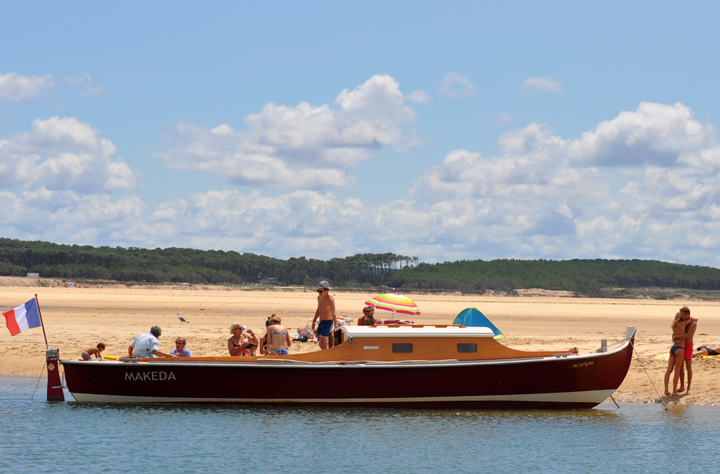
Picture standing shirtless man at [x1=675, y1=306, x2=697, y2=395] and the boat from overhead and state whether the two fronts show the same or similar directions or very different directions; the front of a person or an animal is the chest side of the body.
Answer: very different directions

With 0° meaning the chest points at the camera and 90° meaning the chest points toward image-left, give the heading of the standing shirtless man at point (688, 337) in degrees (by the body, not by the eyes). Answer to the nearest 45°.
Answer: approximately 90°

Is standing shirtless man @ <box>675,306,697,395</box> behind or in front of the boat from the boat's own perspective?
in front

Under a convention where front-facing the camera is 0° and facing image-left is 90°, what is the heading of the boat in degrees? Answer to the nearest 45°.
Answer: approximately 270°

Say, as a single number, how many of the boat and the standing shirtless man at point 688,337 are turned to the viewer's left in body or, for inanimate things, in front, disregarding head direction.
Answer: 1

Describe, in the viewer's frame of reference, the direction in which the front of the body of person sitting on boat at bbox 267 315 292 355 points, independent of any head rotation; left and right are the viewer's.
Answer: facing away from the viewer

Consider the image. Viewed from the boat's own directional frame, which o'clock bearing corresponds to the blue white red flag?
The blue white red flag is roughly at 6 o'clock from the boat.

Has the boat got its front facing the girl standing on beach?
yes

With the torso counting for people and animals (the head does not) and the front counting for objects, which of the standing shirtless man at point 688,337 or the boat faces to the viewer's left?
the standing shirtless man

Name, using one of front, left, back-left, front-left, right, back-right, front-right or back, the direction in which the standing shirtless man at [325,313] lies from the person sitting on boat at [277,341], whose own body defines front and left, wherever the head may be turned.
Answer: right

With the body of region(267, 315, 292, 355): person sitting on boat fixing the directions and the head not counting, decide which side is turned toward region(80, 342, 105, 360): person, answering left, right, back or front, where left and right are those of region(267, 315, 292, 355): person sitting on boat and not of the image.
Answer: left

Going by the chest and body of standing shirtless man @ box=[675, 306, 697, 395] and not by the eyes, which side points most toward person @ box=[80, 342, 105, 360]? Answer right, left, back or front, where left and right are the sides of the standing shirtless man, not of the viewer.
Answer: front
